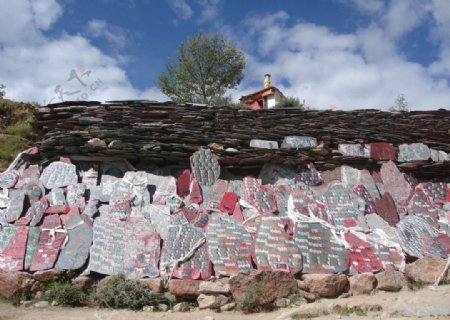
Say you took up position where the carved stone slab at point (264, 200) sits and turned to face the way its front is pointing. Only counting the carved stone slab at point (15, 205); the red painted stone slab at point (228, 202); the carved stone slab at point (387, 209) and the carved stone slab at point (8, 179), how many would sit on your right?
3

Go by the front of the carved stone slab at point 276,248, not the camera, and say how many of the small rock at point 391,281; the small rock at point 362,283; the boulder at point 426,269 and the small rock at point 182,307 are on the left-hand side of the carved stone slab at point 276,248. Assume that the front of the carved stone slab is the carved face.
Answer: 3

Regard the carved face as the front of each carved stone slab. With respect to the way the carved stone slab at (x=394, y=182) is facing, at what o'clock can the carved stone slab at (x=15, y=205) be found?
the carved stone slab at (x=15, y=205) is roughly at 2 o'clock from the carved stone slab at (x=394, y=182).

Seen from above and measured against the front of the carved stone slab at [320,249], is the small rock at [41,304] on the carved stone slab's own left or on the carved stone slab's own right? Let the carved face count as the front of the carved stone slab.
on the carved stone slab's own right

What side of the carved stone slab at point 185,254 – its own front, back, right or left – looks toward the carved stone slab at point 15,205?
right

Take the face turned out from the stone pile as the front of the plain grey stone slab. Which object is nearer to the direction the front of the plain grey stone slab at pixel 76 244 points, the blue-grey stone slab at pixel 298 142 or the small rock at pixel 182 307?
the small rock

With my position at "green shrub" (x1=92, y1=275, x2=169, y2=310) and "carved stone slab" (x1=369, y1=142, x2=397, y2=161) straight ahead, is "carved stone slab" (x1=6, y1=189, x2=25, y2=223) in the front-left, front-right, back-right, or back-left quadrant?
back-left

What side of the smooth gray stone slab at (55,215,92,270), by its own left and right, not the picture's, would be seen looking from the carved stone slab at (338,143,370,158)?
left

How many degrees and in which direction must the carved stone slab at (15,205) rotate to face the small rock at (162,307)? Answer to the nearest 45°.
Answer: approximately 45° to its left

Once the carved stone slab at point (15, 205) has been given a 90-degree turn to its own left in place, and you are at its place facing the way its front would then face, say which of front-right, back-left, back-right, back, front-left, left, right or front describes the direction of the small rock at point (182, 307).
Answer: front-right

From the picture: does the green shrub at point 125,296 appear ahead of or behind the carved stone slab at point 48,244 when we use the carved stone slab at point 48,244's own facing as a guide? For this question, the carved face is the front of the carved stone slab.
ahead

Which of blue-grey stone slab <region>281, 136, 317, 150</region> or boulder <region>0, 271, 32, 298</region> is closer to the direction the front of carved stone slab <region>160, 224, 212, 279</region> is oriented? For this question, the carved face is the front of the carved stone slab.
the boulder

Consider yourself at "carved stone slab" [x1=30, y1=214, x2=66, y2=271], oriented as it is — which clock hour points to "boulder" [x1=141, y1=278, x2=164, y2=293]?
The boulder is roughly at 10 o'clock from the carved stone slab.

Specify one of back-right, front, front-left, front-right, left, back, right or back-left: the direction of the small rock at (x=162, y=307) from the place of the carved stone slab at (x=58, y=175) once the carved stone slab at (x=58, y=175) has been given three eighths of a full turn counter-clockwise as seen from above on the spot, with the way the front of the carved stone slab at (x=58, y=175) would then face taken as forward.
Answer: right
